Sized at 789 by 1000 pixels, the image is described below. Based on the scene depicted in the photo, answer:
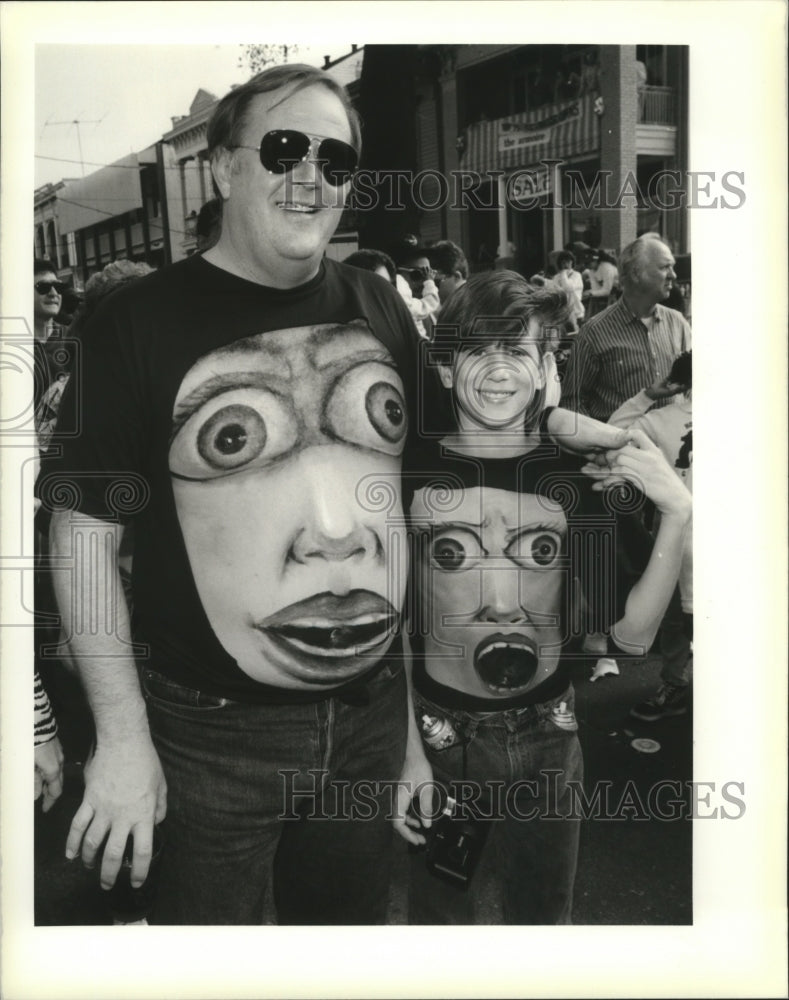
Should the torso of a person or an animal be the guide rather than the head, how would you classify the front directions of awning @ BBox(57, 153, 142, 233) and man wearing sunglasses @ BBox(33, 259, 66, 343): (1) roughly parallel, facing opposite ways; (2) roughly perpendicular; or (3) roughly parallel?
roughly perpendicular

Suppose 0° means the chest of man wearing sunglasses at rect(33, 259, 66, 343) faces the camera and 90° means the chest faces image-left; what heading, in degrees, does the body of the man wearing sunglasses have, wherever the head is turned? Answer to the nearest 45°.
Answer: approximately 315°

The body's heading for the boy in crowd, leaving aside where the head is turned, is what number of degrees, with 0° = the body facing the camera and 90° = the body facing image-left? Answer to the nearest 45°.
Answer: approximately 0°

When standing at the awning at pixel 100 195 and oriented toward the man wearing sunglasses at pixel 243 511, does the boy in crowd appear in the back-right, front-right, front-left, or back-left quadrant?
front-left

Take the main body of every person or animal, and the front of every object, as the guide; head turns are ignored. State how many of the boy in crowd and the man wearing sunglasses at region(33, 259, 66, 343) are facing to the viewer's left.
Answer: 0
